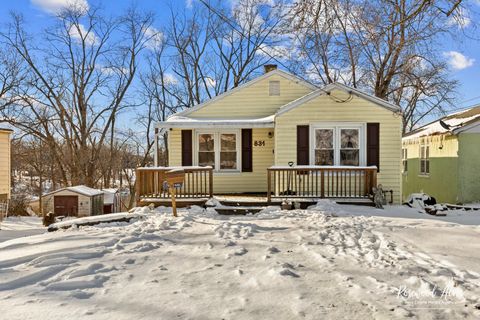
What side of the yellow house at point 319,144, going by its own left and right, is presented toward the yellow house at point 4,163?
right

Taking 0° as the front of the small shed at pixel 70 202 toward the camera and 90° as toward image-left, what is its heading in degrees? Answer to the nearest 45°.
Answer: approximately 0°

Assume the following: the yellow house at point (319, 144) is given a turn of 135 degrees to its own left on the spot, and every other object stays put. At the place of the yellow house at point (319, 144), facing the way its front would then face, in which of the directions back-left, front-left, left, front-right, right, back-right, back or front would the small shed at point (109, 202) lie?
left

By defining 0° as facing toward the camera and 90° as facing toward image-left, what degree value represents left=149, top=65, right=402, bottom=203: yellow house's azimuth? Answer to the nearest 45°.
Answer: approximately 0°

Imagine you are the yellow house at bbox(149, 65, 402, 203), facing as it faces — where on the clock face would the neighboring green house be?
The neighboring green house is roughly at 8 o'clock from the yellow house.

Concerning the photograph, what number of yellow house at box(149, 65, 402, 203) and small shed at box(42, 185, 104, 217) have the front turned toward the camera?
2

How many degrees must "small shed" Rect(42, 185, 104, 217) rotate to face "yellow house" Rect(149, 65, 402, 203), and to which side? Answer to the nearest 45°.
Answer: approximately 45° to its left

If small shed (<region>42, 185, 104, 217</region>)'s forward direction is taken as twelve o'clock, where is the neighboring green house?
The neighboring green house is roughly at 10 o'clock from the small shed.

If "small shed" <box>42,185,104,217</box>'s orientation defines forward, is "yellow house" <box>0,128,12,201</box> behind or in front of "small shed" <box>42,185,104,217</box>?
behind

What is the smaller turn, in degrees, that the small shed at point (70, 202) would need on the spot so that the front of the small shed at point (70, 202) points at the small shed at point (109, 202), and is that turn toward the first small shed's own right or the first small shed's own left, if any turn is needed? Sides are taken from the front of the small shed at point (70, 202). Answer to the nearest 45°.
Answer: approximately 135° to the first small shed's own left
